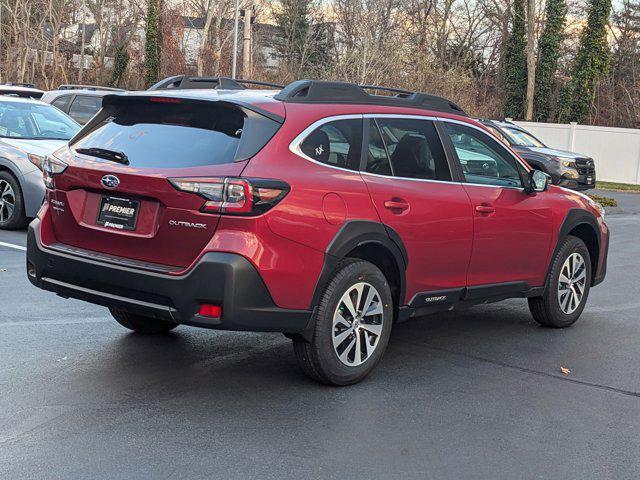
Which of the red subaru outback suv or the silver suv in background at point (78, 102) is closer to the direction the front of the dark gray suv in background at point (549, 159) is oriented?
the red subaru outback suv

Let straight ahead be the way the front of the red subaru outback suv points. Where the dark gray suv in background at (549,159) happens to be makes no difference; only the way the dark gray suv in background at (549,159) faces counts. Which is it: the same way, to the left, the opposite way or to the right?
to the right

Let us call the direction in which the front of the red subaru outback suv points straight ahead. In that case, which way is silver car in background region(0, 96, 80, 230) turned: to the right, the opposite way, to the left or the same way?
to the right

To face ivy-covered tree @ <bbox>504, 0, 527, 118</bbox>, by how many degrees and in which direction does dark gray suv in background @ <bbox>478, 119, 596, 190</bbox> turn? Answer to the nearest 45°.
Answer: approximately 135° to its left

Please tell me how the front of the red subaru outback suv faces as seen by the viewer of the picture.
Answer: facing away from the viewer and to the right of the viewer

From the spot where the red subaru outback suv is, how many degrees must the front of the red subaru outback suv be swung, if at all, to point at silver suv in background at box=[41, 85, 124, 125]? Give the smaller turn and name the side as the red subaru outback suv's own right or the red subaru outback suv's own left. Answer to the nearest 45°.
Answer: approximately 45° to the red subaru outback suv's own left

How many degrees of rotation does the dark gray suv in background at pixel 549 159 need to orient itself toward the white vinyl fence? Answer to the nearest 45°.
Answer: approximately 135° to its left

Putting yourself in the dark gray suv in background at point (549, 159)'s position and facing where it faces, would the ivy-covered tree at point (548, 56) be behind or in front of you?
behind
